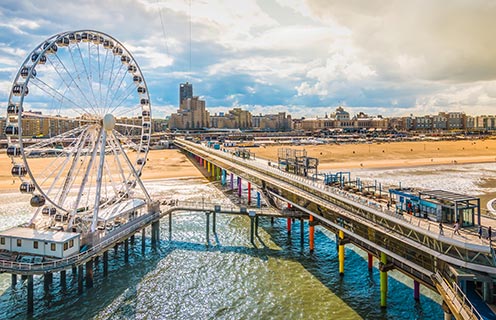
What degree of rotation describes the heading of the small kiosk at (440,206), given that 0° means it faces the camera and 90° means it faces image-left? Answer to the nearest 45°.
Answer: approximately 45°
